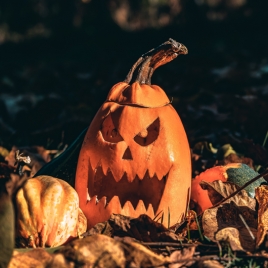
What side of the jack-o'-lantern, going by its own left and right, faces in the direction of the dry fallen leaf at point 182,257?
front

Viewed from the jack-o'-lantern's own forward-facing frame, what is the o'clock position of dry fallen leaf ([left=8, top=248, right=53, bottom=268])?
The dry fallen leaf is roughly at 1 o'clock from the jack-o'-lantern.

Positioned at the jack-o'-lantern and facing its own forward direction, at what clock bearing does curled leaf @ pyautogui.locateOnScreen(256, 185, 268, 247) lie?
The curled leaf is roughly at 10 o'clock from the jack-o'-lantern.

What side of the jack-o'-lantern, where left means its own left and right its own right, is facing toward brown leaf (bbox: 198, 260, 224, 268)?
front

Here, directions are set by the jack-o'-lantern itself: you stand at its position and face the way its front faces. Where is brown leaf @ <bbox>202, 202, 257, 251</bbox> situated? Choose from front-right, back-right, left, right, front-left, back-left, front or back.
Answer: front-left

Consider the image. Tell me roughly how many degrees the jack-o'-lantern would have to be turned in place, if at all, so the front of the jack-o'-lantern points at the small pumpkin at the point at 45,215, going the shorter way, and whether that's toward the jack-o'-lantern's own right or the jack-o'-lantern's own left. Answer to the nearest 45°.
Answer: approximately 45° to the jack-o'-lantern's own right

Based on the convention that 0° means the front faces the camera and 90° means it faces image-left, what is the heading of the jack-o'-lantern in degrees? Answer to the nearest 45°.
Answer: approximately 0°

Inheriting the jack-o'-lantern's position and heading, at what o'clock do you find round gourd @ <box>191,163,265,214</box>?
The round gourd is roughly at 8 o'clock from the jack-o'-lantern.
